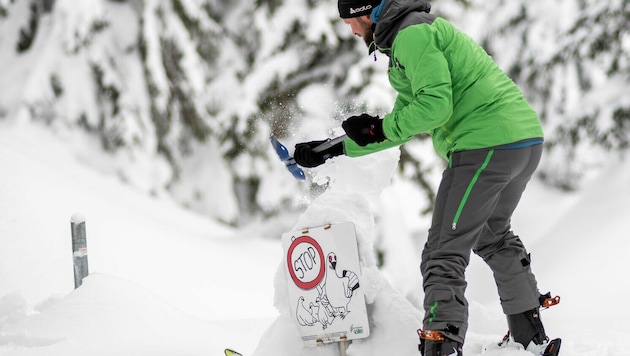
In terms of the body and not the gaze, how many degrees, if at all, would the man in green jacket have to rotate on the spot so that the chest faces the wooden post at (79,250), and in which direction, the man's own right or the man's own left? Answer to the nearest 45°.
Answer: approximately 45° to the man's own right

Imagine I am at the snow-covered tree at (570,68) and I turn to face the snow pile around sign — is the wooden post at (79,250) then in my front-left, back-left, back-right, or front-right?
front-right

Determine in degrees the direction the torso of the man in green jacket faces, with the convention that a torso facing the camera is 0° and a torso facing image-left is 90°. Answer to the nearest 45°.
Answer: approximately 90°

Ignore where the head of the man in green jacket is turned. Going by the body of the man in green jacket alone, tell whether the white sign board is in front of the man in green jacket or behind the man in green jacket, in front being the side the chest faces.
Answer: in front
